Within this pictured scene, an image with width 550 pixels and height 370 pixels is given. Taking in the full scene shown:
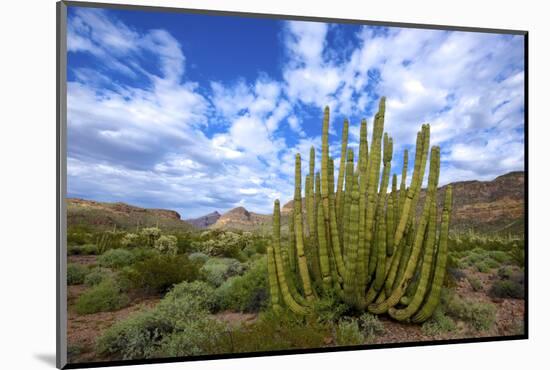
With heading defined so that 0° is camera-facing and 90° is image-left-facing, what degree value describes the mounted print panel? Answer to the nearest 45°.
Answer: approximately 315°
